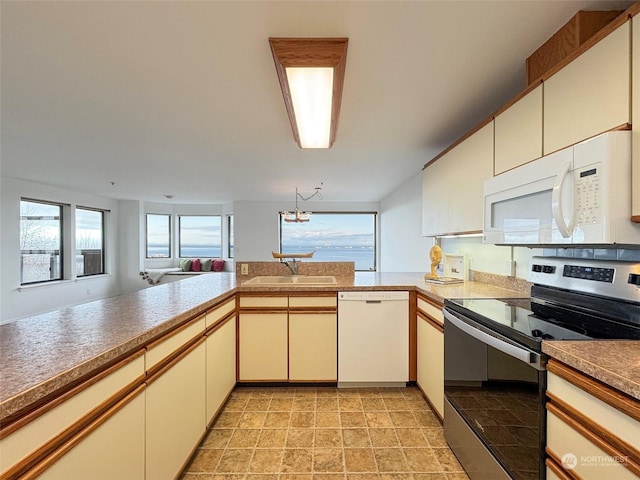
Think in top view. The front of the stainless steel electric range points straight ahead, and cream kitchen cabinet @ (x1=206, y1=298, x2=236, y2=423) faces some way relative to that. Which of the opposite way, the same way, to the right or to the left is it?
the opposite way

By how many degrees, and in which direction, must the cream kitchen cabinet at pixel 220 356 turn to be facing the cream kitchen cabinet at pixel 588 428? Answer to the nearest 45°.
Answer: approximately 45° to its right

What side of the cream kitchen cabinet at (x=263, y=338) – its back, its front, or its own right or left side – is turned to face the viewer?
front

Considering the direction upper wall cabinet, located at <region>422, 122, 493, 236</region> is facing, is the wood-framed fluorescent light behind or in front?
in front

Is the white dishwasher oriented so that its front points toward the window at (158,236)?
no

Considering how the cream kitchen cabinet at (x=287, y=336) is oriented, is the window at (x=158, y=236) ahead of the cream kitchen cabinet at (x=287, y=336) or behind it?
behind

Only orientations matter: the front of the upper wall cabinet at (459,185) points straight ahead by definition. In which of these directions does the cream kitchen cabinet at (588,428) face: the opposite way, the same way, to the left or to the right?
the same way

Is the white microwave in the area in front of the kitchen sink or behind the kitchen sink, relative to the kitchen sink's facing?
in front

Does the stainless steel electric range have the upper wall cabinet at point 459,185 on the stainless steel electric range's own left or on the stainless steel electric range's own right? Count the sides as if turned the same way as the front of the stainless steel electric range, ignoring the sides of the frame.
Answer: on the stainless steel electric range's own right

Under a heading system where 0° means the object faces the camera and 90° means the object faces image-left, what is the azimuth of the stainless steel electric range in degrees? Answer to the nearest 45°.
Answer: approximately 45°

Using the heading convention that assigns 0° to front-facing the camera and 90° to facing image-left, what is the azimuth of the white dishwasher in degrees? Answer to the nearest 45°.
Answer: approximately 0°

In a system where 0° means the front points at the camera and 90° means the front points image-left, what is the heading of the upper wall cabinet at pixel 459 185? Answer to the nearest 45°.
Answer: approximately 45°

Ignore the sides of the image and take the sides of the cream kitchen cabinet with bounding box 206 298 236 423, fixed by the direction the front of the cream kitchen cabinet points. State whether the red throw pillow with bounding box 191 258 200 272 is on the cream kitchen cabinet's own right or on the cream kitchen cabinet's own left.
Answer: on the cream kitchen cabinet's own left

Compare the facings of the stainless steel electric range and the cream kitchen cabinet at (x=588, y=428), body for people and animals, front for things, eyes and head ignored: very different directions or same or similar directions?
same or similar directions

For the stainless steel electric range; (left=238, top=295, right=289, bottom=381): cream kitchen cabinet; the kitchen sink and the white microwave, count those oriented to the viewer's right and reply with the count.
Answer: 0
